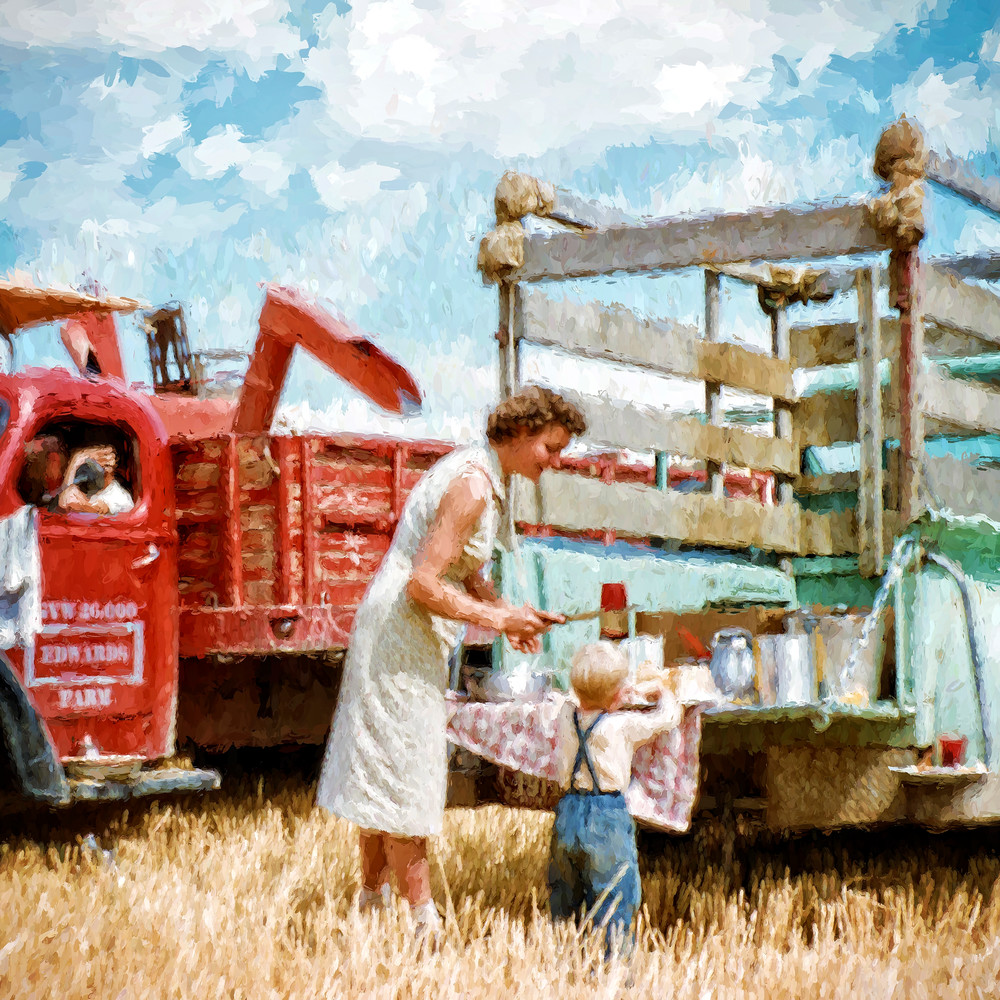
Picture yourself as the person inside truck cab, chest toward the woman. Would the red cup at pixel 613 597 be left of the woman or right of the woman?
left

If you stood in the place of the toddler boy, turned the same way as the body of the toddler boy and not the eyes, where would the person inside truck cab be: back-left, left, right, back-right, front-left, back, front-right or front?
left

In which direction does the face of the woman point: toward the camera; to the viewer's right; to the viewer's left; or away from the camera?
to the viewer's right

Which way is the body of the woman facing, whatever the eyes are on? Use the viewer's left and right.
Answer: facing to the right of the viewer

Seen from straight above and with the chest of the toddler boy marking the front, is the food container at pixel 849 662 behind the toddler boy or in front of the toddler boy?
in front

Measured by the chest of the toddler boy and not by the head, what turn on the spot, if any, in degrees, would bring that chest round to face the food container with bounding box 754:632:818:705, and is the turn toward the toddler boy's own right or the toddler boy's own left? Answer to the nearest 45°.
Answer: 0° — they already face it

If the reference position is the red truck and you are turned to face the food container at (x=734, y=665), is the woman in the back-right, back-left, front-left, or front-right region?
front-right

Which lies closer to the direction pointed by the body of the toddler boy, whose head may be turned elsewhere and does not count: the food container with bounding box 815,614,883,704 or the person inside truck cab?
the food container

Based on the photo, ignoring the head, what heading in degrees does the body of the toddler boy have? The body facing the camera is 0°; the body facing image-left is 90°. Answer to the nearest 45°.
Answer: approximately 225°

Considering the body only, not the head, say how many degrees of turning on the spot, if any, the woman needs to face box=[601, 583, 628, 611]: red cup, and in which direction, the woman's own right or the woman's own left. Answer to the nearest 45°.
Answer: approximately 45° to the woman's own left
